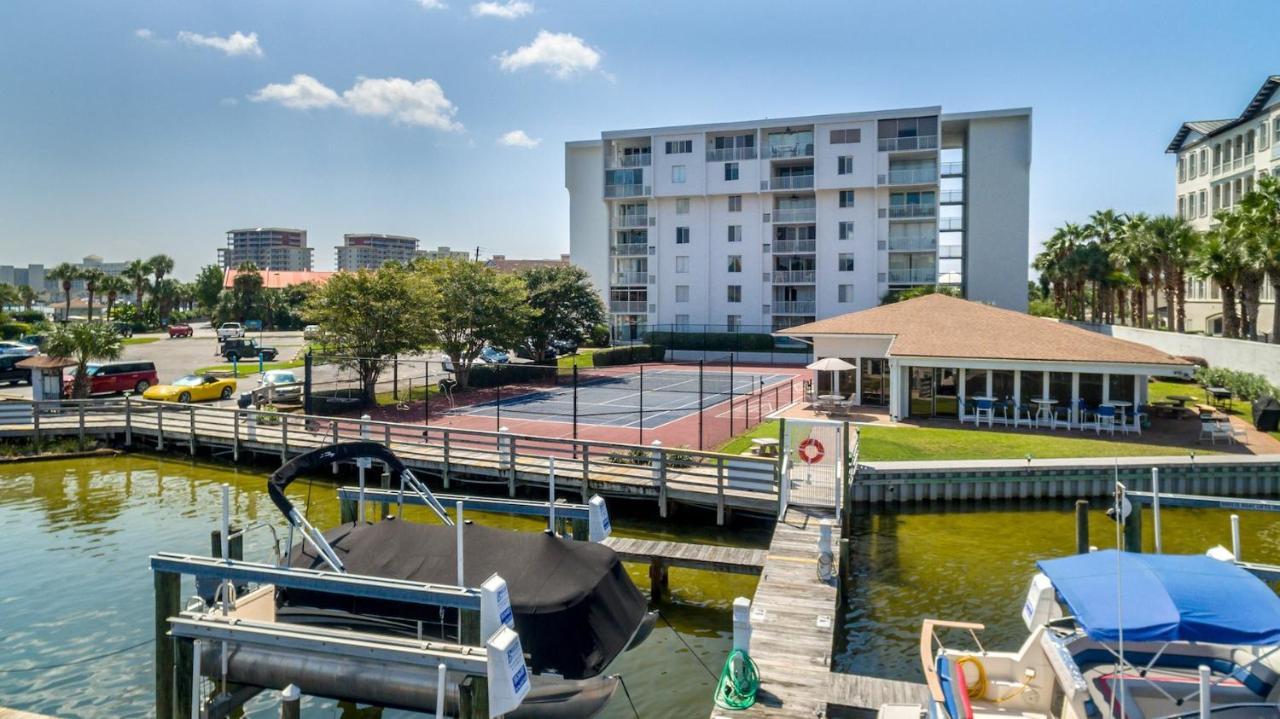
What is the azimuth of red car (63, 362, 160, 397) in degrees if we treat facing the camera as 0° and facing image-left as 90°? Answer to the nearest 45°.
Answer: approximately 45°

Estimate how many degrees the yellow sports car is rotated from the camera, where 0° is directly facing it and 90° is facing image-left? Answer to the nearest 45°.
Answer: approximately 45°

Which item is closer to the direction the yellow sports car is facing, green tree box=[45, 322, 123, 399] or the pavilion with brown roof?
the green tree

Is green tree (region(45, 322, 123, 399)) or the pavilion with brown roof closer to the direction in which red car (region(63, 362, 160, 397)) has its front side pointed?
the green tree
